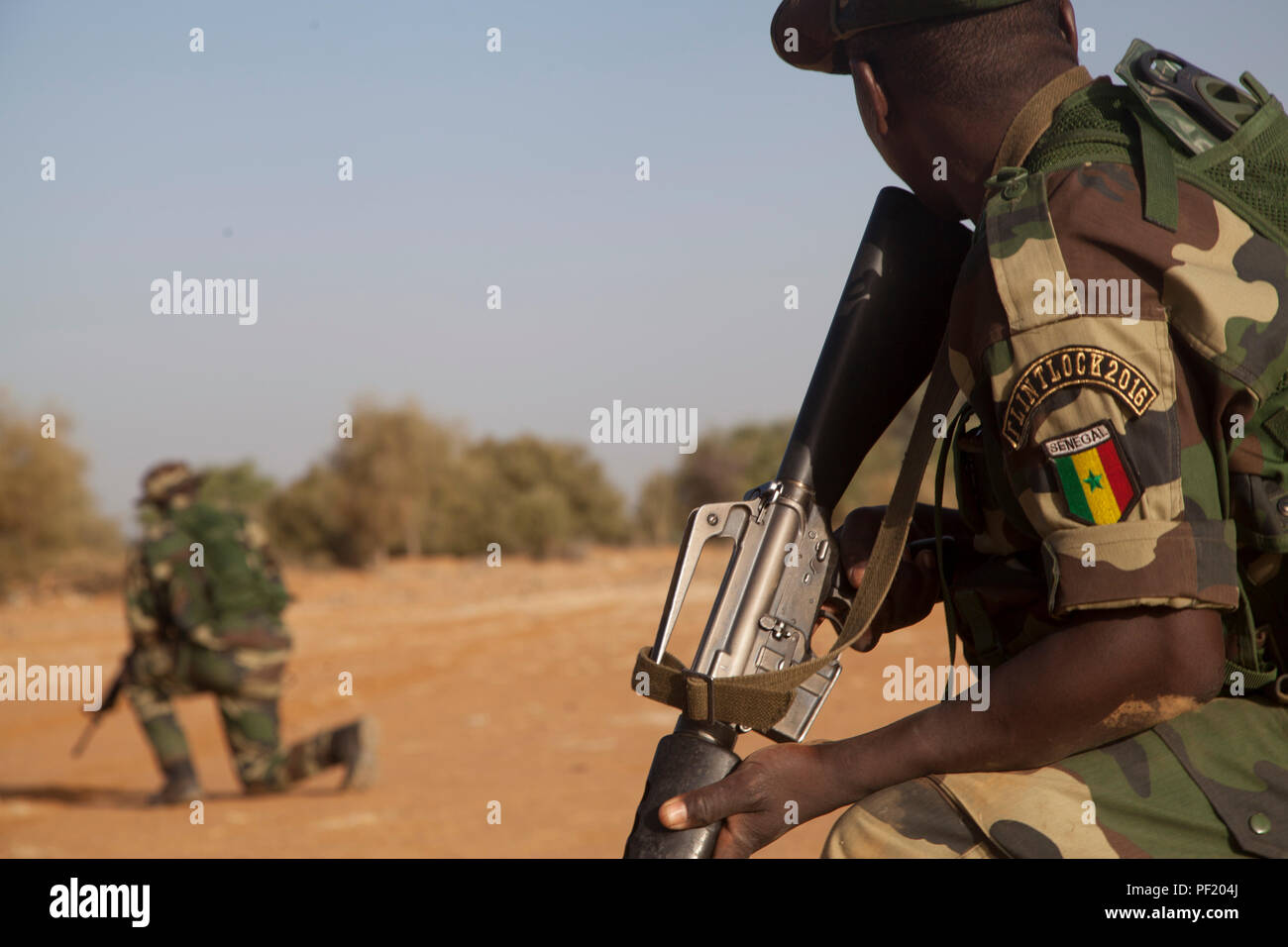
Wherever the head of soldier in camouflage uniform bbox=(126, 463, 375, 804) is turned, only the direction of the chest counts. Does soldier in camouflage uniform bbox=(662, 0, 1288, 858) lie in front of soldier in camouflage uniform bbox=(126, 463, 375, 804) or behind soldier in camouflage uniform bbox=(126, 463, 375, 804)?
behind

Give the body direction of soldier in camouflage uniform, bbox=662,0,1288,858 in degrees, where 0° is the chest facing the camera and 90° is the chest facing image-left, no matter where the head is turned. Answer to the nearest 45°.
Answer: approximately 90°

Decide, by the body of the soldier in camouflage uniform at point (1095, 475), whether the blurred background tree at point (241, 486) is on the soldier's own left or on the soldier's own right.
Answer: on the soldier's own right

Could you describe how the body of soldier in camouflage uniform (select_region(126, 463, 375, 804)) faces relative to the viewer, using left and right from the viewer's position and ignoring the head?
facing away from the viewer and to the left of the viewer

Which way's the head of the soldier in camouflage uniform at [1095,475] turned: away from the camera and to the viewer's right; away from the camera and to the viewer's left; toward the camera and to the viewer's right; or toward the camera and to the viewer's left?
away from the camera and to the viewer's left

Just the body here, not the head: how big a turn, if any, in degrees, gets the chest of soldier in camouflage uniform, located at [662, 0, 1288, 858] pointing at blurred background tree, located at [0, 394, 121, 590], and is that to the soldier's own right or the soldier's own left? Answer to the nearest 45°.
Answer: approximately 45° to the soldier's own right

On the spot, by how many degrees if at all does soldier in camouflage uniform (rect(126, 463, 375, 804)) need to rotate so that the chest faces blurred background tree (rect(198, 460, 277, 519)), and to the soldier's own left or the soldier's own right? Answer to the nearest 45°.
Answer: approximately 45° to the soldier's own right
